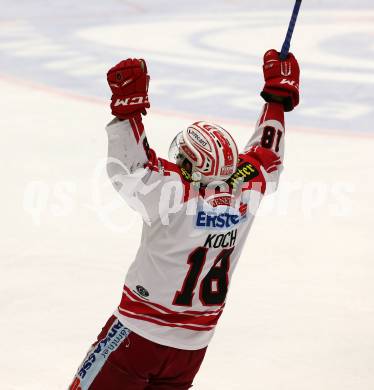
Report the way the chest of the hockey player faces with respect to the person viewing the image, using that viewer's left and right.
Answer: facing away from the viewer and to the left of the viewer
